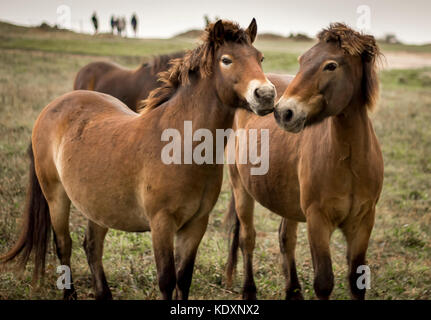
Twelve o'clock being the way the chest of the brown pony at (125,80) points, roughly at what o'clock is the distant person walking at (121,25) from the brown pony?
The distant person walking is roughly at 9 o'clock from the brown pony.

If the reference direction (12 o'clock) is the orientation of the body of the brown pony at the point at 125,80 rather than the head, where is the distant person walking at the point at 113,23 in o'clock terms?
The distant person walking is roughly at 9 o'clock from the brown pony.

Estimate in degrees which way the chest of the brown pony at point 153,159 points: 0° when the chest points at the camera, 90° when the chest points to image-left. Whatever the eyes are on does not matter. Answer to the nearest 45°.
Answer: approximately 315°

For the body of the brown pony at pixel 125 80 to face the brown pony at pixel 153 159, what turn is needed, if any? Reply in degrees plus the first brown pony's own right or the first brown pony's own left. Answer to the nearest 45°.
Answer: approximately 90° to the first brown pony's own right

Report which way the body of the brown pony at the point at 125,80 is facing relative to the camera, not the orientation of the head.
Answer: to the viewer's right

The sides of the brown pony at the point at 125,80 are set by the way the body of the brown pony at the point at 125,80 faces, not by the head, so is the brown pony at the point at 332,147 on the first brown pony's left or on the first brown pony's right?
on the first brown pony's right

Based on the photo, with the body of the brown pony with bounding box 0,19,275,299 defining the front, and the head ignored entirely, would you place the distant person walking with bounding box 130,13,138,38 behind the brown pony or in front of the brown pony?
behind

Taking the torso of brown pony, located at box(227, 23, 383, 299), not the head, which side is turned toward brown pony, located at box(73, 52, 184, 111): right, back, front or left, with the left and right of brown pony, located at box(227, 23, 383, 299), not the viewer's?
back
